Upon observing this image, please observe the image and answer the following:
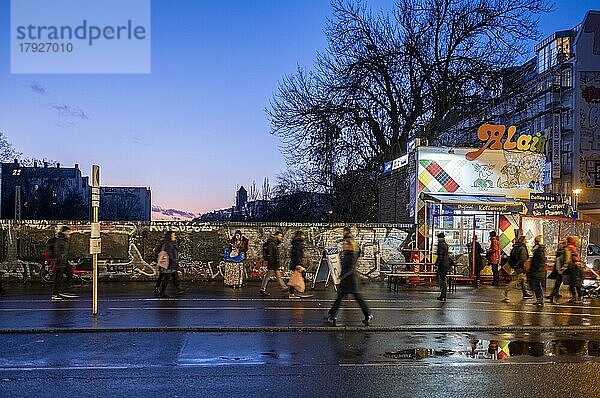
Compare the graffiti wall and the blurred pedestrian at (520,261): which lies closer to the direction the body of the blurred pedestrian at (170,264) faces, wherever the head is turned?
the blurred pedestrian

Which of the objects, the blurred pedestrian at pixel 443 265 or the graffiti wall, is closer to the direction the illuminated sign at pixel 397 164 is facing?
the graffiti wall

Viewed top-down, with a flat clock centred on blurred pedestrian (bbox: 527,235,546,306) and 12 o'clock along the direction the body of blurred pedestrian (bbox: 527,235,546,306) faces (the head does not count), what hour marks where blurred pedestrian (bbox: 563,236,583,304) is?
blurred pedestrian (bbox: 563,236,583,304) is roughly at 4 o'clock from blurred pedestrian (bbox: 527,235,546,306).

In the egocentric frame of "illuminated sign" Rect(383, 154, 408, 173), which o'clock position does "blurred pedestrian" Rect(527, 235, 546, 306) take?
The blurred pedestrian is roughly at 10 o'clock from the illuminated sign.

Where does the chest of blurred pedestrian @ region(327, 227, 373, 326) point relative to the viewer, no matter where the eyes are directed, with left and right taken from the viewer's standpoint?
facing to the left of the viewer

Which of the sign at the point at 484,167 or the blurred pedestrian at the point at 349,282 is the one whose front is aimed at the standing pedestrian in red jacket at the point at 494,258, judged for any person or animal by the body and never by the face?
the sign
